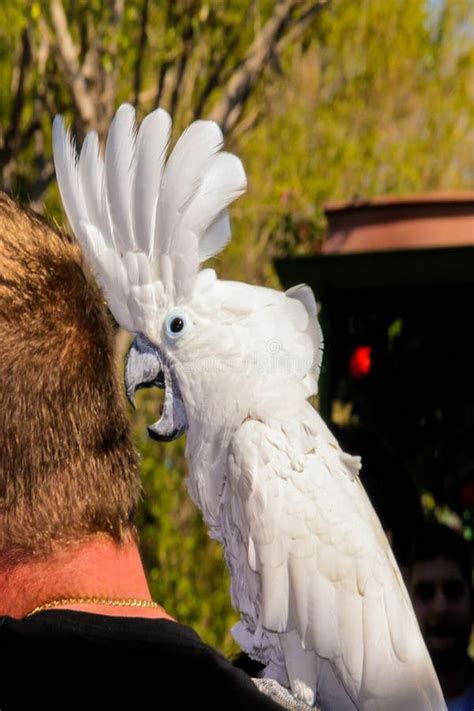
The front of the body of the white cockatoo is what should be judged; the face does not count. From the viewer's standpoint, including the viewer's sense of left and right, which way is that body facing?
facing to the left of the viewer
